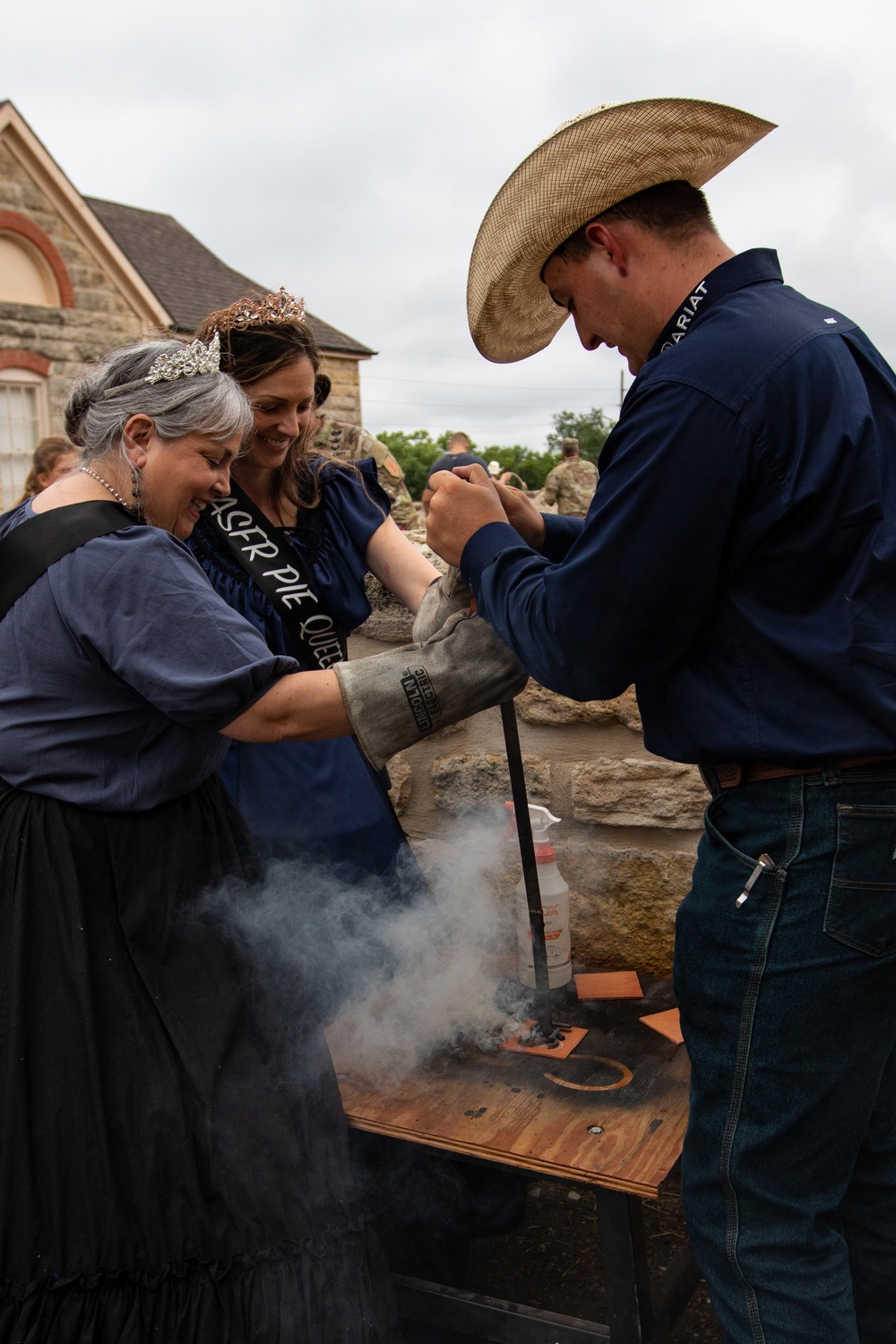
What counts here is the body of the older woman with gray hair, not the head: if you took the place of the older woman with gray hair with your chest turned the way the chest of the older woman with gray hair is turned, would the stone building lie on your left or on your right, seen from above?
on your left

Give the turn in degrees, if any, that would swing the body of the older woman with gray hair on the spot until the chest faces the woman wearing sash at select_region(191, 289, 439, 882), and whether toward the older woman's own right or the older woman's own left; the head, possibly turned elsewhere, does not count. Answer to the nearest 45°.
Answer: approximately 45° to the older woman's own left

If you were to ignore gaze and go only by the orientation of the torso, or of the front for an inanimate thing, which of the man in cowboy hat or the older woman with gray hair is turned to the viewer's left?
the man in cowboy hat

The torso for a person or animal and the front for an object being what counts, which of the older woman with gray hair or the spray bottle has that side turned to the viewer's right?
the older woman with gray hair

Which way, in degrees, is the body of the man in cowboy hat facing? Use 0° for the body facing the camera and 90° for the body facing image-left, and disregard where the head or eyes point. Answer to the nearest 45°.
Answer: approximately 90°

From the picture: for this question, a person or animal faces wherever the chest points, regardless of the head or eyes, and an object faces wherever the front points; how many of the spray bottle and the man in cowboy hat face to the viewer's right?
0

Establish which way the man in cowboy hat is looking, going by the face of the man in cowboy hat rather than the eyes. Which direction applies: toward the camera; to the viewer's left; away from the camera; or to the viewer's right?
to the viewer's left

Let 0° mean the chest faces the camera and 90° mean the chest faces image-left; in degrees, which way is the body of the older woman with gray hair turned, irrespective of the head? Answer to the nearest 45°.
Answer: approximately 270°

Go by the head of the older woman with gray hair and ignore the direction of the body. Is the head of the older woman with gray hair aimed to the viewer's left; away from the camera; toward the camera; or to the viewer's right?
to the viewer's right

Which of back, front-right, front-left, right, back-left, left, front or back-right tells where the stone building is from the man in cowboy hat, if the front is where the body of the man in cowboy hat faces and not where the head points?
front-right

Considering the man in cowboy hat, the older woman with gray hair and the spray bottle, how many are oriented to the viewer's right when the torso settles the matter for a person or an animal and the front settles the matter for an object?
1

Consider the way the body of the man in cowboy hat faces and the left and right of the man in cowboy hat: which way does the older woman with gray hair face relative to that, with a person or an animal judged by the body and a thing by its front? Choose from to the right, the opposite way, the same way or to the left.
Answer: the opposite way

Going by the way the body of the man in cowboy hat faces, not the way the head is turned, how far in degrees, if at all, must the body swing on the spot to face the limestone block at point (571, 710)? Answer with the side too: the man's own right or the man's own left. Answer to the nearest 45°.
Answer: approximately 90° to the man's own right
